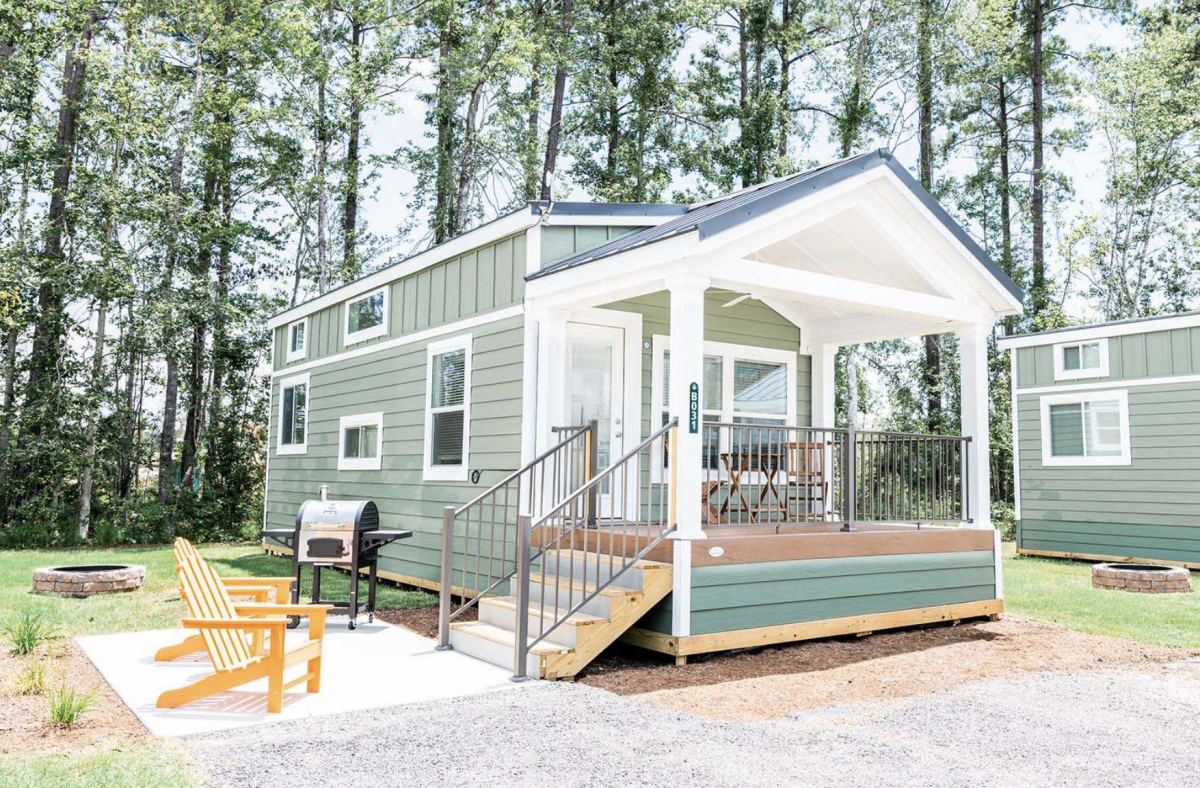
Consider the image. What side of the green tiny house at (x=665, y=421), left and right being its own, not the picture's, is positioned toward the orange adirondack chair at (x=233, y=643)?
right

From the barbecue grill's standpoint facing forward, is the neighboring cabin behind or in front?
behind

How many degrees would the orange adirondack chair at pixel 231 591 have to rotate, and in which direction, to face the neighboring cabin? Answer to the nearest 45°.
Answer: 0° — it already faces it

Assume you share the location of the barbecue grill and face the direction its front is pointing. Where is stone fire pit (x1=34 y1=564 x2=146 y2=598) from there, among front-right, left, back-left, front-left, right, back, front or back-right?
right

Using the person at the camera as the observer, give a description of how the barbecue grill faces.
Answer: facing the viewer and to the left of the viewer

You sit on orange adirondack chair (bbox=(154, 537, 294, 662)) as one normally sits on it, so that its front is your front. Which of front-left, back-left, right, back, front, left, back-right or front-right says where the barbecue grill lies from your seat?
front-left

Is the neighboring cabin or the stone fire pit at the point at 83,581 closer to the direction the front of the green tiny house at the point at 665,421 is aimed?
the neighboring cabin

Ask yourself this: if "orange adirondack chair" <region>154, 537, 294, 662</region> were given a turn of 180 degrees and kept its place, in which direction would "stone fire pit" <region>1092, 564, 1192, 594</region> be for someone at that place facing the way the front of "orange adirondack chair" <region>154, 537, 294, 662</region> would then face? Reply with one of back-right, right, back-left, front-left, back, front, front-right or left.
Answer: back

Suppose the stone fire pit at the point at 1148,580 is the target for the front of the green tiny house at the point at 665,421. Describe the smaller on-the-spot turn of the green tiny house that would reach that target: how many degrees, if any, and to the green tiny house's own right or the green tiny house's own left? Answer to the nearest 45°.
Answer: approximately 90° to the green tiny house's own left

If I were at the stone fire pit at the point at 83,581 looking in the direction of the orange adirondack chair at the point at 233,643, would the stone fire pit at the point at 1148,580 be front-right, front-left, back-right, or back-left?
front-left

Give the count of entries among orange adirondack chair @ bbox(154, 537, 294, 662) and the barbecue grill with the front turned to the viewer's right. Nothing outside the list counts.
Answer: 1

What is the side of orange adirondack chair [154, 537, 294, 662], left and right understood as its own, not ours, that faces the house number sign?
front

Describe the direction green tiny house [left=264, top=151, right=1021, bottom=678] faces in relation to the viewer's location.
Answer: facing the viewer and to the right of the viewer

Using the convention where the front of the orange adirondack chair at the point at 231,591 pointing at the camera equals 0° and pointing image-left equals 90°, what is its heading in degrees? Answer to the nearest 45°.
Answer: approximately 270°
